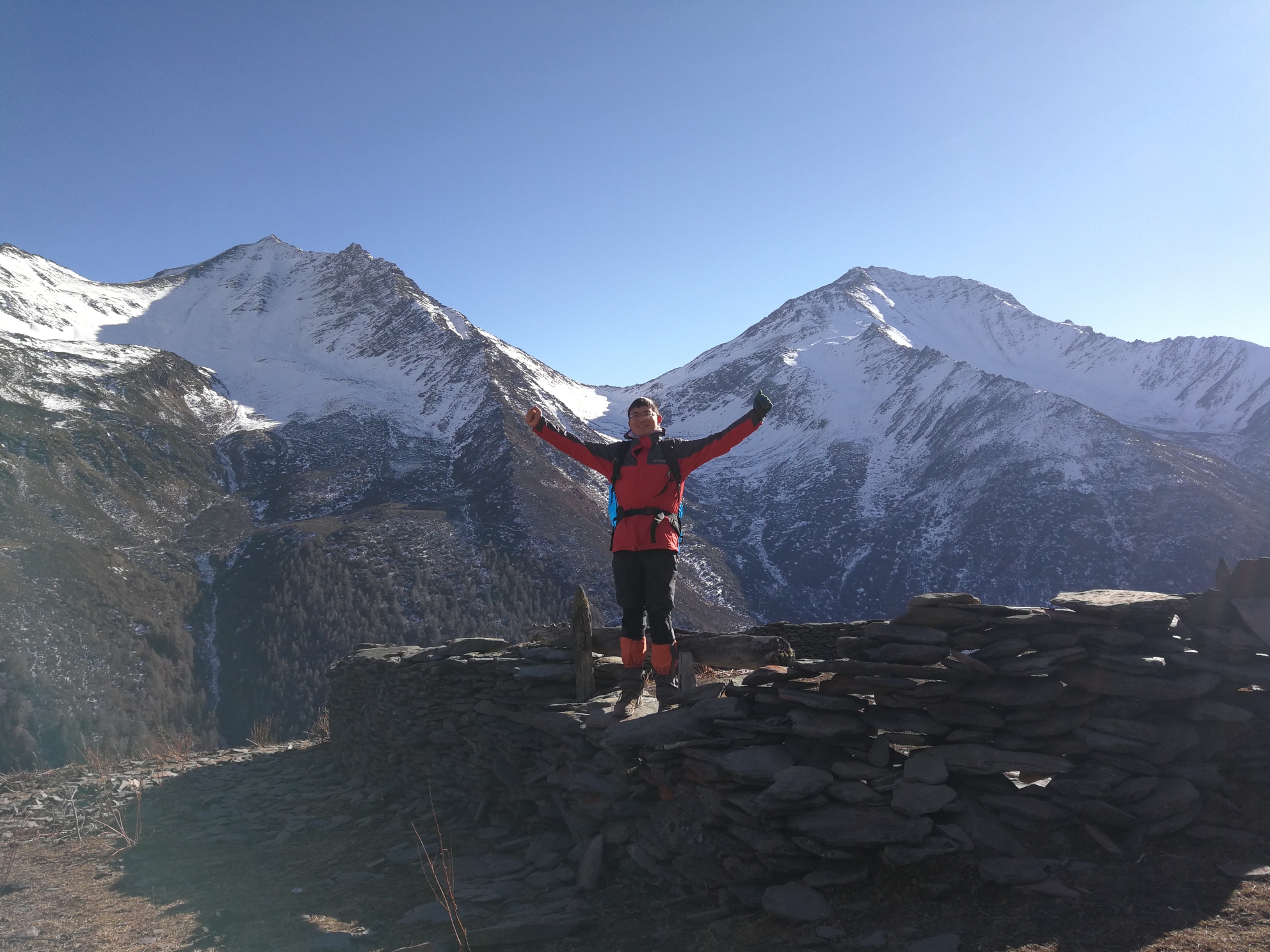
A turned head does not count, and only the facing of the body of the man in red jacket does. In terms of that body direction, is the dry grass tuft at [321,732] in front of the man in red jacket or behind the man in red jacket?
behind

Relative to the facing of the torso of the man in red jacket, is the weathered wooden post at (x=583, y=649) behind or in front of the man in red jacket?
behind

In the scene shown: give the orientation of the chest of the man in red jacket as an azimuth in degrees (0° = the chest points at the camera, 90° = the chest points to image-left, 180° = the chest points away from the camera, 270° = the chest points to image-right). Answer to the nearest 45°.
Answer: approximately 0°

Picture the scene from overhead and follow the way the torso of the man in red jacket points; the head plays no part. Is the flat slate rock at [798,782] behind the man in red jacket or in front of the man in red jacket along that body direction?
in front

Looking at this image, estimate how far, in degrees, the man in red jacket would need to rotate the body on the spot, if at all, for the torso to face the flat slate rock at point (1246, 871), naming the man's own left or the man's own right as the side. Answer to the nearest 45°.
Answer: approximately 45° to the man's own left

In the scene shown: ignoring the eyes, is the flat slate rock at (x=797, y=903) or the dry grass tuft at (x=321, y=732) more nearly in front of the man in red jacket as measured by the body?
the flat slate rock
